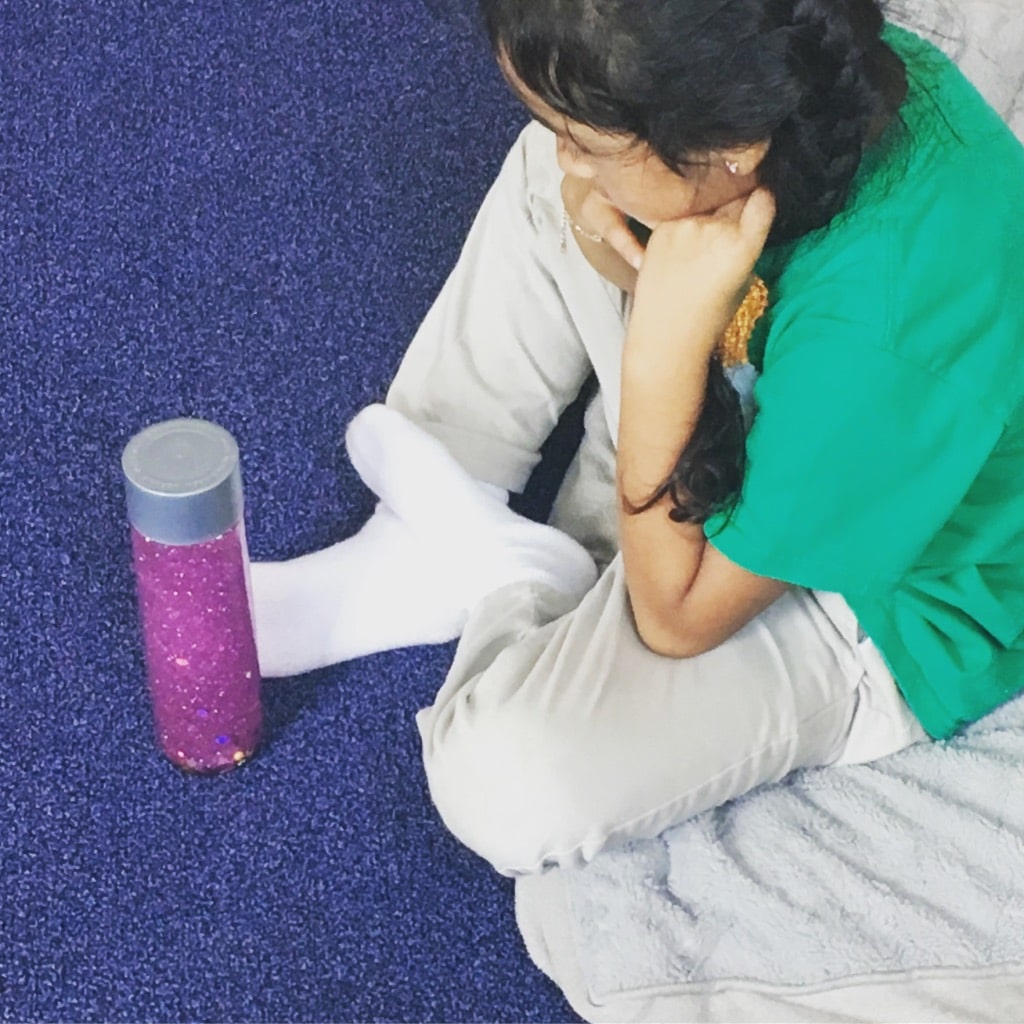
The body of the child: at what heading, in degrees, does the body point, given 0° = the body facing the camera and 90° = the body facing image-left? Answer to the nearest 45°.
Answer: approximately 90°
